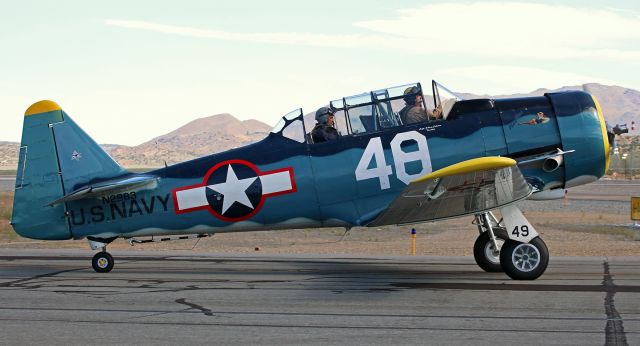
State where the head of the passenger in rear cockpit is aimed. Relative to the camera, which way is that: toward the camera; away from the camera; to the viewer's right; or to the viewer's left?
to the viewer's right

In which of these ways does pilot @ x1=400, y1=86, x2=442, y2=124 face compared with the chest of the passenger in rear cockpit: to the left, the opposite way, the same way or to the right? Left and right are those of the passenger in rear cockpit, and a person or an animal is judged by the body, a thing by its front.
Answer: the same way

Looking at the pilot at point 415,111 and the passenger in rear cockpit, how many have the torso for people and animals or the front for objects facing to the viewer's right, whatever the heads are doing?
2

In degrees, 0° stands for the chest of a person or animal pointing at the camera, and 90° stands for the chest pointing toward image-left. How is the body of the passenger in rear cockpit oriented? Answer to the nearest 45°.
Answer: approximately 270°

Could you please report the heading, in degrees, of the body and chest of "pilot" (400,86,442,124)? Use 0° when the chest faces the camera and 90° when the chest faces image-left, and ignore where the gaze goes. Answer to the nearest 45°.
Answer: approximately 270°

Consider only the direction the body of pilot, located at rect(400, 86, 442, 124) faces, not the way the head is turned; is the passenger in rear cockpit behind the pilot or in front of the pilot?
behind

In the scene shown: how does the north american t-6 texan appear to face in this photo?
to the viewer's right

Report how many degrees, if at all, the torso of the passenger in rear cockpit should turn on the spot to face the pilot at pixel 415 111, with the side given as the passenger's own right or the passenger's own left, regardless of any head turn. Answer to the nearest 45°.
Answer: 0° — they already face them
